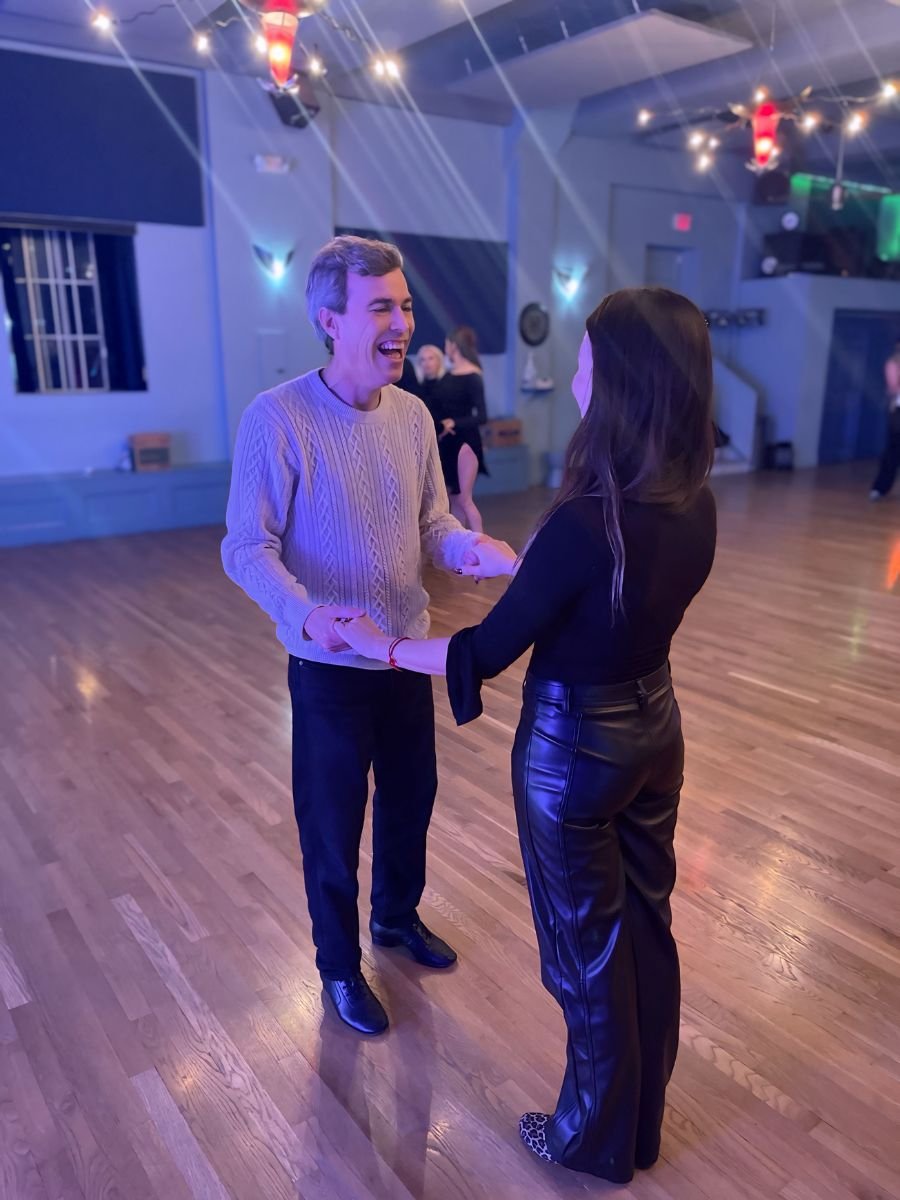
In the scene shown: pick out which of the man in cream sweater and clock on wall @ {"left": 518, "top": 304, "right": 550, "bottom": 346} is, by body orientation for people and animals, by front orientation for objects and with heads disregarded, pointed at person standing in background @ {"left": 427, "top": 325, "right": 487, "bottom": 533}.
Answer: the clock on wall

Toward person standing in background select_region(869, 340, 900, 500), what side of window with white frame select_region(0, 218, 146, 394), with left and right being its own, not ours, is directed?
left

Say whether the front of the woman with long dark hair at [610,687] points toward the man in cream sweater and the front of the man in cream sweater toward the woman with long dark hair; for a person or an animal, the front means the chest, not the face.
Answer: yes

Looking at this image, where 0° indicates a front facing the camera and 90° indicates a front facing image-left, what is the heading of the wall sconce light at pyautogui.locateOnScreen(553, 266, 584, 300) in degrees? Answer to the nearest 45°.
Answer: approximately 0°

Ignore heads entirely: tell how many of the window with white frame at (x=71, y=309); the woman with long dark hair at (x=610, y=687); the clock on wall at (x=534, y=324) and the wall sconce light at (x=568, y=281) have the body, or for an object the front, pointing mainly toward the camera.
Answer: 3

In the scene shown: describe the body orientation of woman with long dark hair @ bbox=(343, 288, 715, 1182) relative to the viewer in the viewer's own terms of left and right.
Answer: facing away from the viewer and to the left of the viewer

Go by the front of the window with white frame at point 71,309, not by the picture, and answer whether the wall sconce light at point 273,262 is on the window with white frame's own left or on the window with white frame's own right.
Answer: on the window with white frame's own left

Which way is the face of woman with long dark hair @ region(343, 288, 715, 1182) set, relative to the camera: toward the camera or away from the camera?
away from the camera

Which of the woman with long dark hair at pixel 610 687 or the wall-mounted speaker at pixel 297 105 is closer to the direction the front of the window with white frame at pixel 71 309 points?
the woman with long dark hair

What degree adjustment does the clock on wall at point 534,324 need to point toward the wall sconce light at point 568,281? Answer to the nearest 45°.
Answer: approximately 135° to its left

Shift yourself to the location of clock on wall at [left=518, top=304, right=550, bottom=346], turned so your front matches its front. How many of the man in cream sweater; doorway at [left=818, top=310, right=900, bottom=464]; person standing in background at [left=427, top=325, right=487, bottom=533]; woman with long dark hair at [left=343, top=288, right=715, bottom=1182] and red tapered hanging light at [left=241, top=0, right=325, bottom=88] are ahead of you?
4
